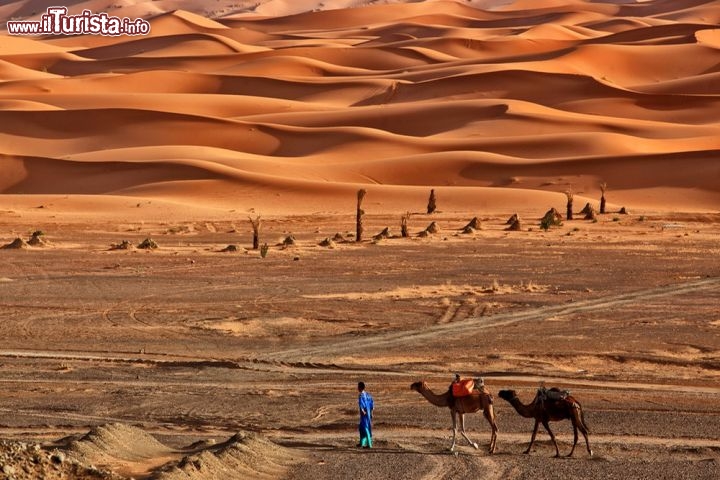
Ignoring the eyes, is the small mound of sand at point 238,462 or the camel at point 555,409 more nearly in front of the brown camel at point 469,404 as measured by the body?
the small mound of sand

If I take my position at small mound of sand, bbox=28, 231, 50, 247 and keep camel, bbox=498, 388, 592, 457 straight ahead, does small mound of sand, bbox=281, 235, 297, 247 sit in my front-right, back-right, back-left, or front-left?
front-left

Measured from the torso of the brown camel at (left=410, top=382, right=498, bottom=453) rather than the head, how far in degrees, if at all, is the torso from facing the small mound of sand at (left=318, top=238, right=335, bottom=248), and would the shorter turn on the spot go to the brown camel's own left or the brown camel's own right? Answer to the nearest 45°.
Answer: approximately 90° to the brown camel's own right

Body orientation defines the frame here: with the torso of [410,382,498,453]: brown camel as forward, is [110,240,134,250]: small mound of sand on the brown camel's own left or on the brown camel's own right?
on the brown camel's own right

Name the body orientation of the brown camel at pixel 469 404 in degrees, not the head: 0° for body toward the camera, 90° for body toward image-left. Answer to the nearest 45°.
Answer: approximately 90°

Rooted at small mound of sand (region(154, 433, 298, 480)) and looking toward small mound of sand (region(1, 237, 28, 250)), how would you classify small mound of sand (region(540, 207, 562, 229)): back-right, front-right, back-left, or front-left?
front-right

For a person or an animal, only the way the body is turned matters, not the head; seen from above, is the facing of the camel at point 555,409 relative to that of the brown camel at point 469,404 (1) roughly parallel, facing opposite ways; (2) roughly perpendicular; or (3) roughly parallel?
roughly parallel

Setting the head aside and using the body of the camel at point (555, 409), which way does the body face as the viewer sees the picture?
to the viewer's left

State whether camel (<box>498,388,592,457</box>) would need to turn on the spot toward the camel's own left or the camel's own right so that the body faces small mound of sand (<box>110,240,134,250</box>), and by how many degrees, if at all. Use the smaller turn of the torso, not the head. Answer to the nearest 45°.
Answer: approximately 45° to the camel's own right

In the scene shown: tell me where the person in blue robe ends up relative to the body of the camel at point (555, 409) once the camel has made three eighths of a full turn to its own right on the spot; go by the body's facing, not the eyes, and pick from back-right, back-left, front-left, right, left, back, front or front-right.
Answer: back-left

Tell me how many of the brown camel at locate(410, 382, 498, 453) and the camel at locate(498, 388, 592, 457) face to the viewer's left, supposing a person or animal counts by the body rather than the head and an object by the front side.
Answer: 2

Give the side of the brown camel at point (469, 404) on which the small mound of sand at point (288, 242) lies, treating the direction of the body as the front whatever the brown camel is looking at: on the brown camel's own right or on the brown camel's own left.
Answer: on the brown camel's own right

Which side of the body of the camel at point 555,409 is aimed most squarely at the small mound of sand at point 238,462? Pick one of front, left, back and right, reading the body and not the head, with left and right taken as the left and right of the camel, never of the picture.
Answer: front
